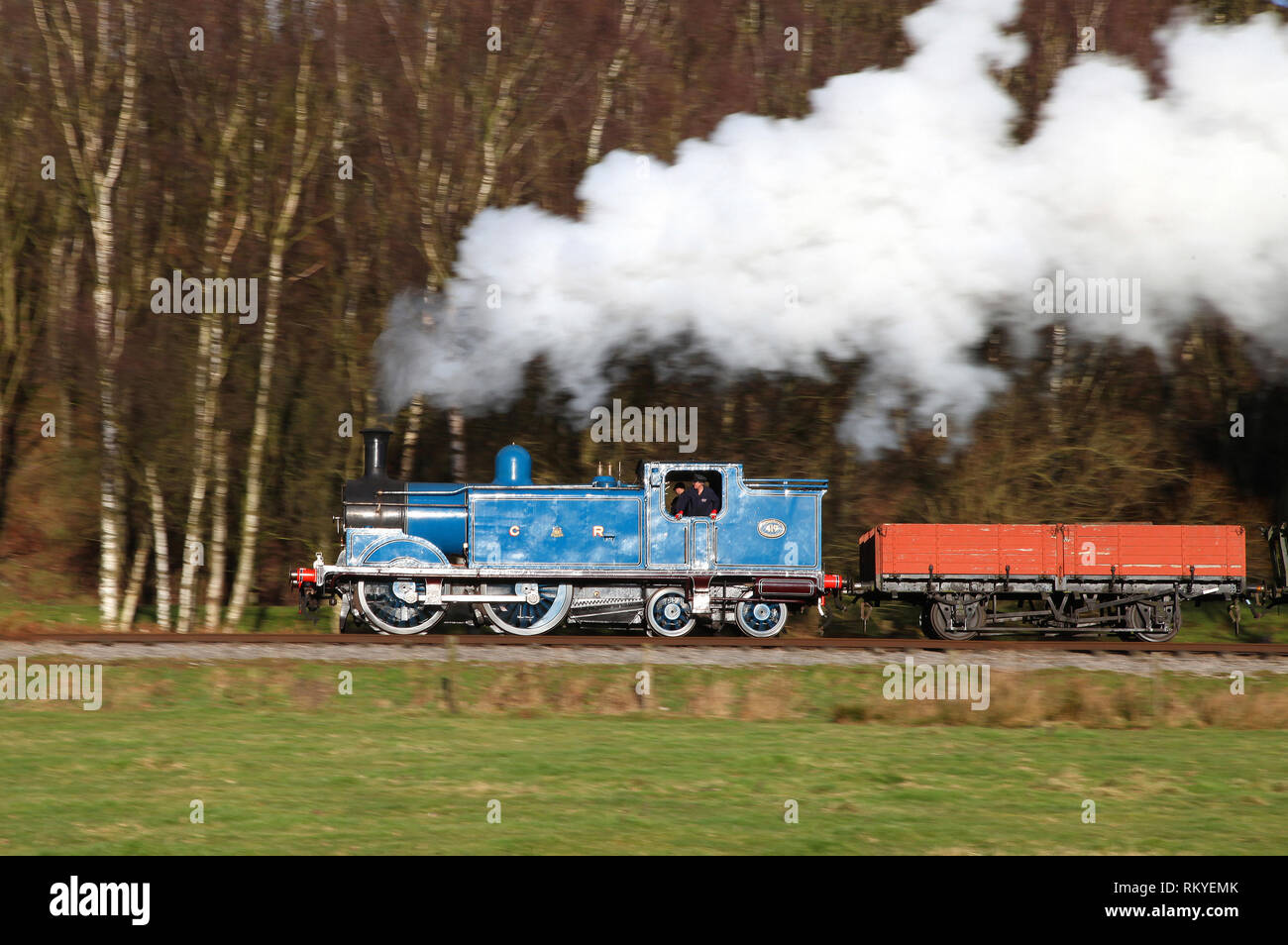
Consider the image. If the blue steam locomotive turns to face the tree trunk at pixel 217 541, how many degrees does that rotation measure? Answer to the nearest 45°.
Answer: approximately 45° to its right

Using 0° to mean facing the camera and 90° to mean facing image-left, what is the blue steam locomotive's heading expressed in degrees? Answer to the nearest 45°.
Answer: approximately 90°

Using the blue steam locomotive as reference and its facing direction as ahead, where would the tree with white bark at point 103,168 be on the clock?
The tree with white bark is roughly at 1 o'clock from the blue steam locomotive.

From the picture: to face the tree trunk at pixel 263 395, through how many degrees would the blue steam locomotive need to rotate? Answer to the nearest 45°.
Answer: approximately 45° to its right
